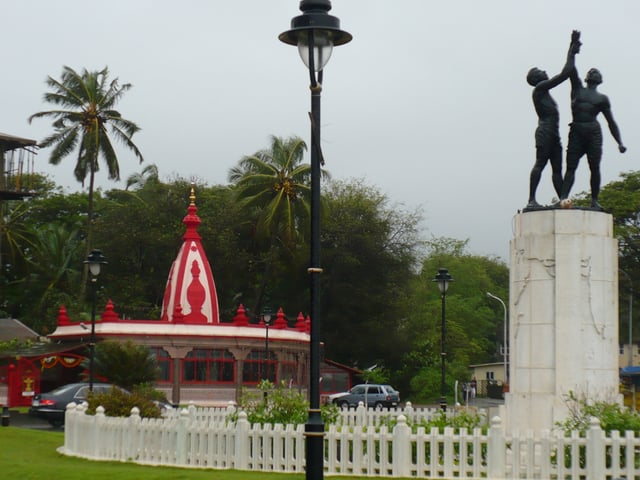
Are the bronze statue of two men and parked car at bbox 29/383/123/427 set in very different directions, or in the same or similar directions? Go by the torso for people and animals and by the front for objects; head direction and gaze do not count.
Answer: very different directions

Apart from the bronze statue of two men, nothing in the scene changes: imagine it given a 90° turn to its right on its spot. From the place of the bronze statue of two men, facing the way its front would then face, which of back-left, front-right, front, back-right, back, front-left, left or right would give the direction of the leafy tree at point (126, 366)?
front-right

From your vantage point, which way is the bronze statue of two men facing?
toward the camera

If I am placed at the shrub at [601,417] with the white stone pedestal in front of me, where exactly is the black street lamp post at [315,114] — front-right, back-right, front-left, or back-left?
back-left

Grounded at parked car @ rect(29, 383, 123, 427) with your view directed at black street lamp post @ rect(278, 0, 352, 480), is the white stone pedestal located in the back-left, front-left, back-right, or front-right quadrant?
front-left

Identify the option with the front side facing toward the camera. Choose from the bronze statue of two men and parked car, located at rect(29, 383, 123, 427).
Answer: the bronze statue of two men

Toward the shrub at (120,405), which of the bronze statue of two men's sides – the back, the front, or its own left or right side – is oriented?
right

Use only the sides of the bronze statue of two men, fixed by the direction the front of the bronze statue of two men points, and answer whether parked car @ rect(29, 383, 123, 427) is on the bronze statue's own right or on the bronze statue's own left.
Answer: on the bronze statue's own right

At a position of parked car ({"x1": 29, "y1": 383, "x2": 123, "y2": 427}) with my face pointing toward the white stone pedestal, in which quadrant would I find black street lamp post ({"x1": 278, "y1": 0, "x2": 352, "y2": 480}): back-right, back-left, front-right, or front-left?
front-right

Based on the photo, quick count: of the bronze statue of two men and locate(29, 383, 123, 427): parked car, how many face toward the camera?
1
